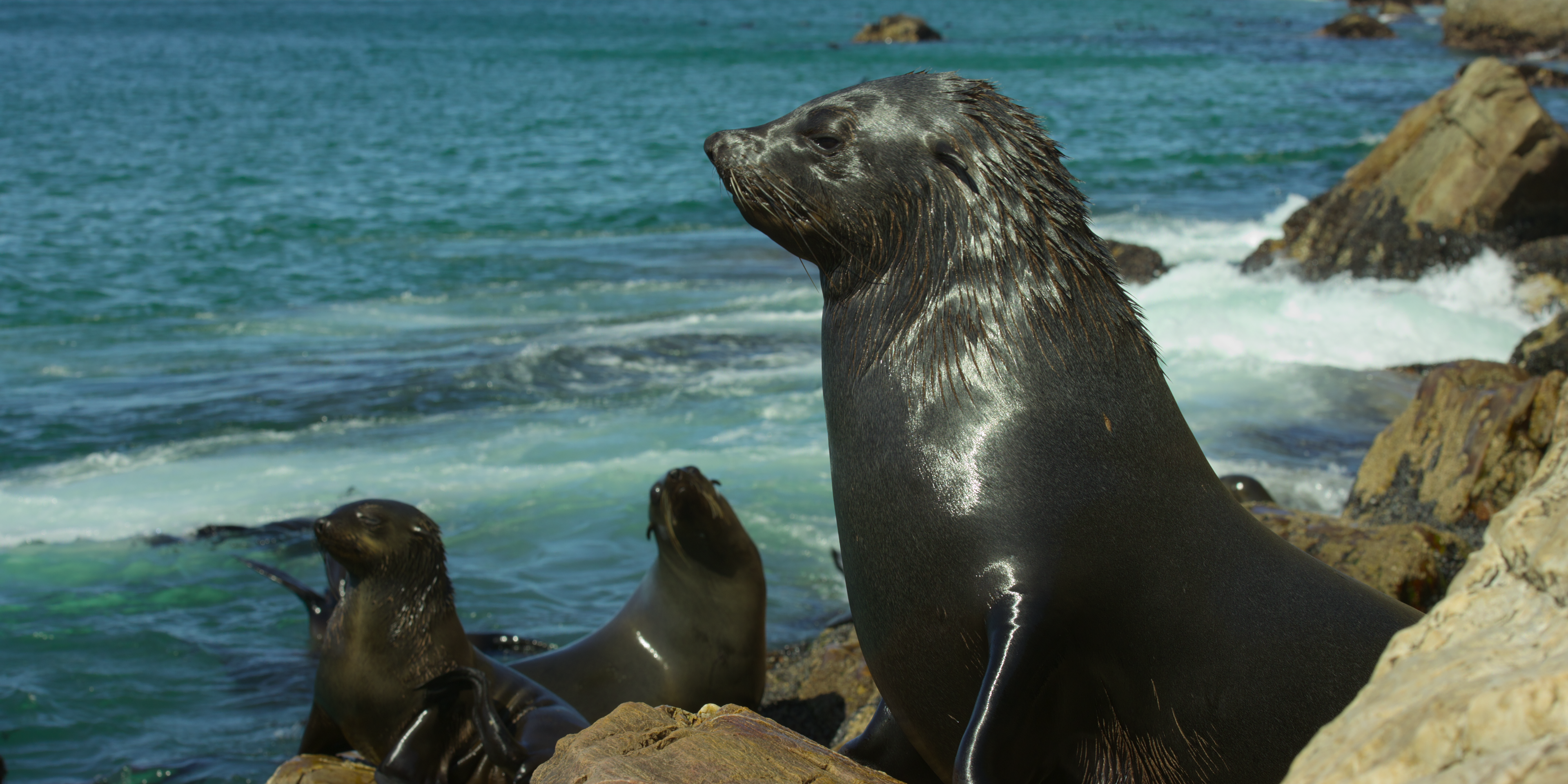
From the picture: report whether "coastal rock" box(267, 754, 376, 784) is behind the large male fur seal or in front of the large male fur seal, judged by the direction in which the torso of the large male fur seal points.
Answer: in front

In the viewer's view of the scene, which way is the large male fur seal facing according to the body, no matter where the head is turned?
to the viewer's left

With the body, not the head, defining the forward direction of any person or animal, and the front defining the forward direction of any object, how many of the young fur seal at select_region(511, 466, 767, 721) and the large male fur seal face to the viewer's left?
1

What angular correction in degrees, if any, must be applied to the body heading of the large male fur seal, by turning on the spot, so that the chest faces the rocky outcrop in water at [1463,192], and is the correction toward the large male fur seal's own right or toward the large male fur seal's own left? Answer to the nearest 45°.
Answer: approximately 90° to the large male fur seal's own right

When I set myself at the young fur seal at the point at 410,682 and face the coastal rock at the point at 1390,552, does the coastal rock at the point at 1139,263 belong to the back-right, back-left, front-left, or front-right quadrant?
front-left

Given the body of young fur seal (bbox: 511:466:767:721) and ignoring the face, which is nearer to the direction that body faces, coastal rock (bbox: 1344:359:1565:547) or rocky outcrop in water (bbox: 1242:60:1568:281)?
the coastal rock

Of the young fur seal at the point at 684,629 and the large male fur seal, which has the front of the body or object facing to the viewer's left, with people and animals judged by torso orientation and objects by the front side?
the large male fur seal

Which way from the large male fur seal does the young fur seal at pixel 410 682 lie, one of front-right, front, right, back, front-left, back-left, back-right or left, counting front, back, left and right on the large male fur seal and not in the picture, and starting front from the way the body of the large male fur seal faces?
front-right

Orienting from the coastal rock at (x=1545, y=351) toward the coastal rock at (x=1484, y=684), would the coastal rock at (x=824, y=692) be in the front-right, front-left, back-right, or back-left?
front-right

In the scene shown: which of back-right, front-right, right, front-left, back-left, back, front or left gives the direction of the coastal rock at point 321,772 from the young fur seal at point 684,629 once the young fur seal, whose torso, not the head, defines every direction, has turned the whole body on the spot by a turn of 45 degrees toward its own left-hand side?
back-right

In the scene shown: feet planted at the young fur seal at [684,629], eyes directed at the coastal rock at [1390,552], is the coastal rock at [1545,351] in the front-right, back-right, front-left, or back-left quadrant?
front-left
